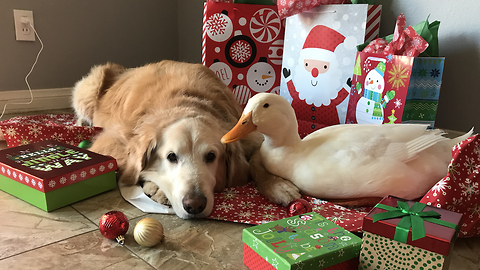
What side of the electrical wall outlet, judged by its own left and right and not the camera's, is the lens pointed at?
front

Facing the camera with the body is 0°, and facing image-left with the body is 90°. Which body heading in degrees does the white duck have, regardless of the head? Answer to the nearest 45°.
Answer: approximately 90°

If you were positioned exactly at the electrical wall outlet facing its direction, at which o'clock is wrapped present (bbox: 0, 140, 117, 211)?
The wrapped present is roughly at 12 o'clock from the electrical wall outlet.

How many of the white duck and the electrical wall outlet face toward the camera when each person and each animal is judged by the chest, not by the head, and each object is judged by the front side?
1

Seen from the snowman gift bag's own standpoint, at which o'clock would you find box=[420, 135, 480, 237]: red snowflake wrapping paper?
The red snowflake wrapping paper is roughly at 10 o'clock from the snowman gift bag.

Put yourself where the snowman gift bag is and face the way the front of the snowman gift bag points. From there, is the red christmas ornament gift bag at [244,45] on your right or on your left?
on your right

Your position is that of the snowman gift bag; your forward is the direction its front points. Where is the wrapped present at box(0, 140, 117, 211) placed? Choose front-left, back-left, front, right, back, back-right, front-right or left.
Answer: front

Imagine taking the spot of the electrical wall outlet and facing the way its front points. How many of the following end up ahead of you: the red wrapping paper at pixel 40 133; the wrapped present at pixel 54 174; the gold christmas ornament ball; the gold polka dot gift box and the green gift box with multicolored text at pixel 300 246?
5

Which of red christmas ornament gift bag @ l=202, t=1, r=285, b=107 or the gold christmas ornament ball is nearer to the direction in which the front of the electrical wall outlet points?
the gold christmas ornament ball

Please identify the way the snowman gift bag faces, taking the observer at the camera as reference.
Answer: facing the viewer and to the left of the viewer

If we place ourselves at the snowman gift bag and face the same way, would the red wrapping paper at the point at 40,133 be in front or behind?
in front

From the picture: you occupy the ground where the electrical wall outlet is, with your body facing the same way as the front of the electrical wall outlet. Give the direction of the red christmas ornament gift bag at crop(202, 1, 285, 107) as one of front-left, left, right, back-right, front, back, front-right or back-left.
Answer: front-left
